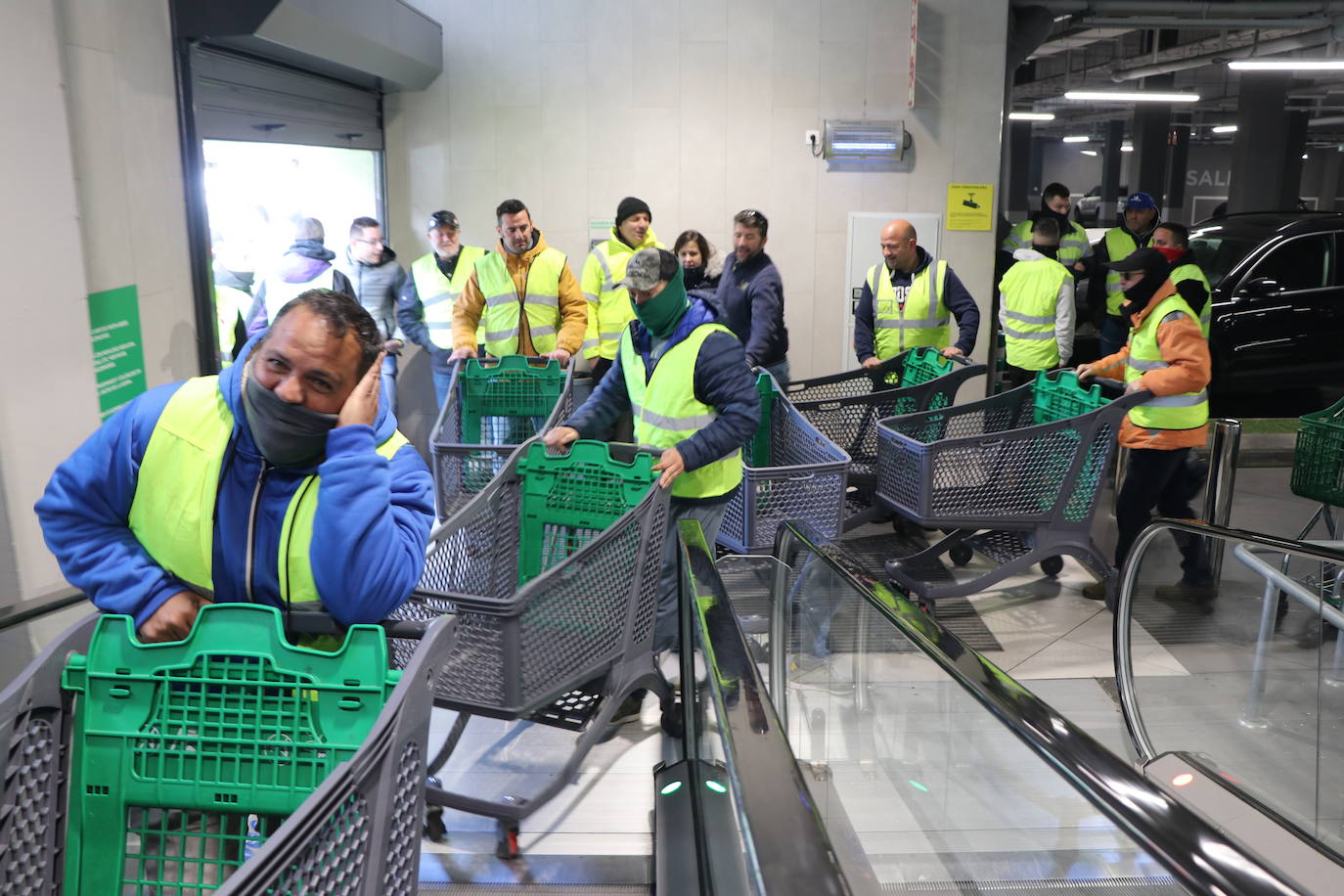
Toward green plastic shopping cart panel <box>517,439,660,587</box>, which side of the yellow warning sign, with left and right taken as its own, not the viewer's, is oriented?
front

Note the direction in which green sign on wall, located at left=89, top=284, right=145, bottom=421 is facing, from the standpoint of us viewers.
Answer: facing the viewer and to the right of the viewer

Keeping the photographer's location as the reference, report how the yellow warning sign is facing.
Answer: facing the viewer

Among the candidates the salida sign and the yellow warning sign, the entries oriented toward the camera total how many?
2

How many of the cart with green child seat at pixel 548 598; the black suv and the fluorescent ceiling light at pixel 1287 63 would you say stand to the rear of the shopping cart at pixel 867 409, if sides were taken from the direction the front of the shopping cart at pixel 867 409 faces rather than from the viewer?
2

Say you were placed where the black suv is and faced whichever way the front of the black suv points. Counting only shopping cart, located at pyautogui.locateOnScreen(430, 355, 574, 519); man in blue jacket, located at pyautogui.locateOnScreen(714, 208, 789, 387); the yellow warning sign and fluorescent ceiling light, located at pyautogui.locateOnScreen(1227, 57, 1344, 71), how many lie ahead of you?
3

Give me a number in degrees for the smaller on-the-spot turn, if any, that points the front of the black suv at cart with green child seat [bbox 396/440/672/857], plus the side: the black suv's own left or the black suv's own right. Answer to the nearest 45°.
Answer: approximately 45° to the black suv's own left

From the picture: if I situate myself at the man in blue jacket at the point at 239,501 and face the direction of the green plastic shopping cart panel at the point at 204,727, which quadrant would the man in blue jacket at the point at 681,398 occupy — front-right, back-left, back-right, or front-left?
back-left

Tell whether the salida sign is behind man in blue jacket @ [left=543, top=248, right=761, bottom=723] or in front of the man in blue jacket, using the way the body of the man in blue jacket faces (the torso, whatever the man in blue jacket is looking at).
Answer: behind

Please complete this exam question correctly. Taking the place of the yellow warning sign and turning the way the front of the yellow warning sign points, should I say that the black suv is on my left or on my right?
on my left

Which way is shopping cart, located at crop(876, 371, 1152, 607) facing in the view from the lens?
facing the viewer and to the left of the viewer

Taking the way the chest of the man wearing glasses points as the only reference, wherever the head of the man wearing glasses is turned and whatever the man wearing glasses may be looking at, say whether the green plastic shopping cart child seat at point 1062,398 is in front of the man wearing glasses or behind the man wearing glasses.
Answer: in front

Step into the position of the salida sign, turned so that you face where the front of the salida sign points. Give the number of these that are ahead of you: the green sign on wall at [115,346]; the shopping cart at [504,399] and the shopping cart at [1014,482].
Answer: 3

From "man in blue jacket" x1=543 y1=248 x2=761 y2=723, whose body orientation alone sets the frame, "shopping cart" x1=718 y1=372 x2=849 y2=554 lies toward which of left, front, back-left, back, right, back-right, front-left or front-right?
back

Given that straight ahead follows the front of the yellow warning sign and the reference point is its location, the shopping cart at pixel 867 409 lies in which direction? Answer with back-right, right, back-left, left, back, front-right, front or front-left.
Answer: front

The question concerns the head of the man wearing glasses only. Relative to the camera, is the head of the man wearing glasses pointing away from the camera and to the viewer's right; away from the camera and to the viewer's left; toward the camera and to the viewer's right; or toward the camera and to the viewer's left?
toward the camera and to the viewer's right
